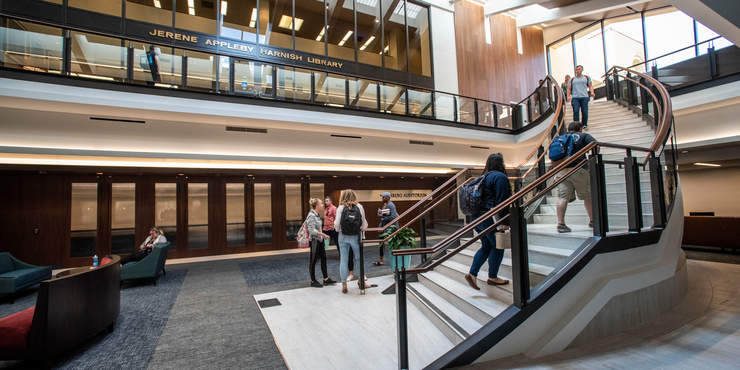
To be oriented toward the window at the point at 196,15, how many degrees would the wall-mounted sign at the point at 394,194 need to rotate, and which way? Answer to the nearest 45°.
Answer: approximately 90° to its right

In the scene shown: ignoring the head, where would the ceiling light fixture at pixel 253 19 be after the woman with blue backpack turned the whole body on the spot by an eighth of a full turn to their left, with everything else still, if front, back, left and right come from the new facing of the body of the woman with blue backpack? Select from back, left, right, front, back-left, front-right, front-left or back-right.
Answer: front-left

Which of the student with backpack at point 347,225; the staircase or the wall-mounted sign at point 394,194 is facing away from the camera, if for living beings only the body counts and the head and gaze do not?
the student with backpack

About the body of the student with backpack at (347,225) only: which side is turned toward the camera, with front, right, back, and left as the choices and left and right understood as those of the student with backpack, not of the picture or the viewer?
back

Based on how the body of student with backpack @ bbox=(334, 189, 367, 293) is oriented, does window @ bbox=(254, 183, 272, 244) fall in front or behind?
in front

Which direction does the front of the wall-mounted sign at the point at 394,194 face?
toward the camera

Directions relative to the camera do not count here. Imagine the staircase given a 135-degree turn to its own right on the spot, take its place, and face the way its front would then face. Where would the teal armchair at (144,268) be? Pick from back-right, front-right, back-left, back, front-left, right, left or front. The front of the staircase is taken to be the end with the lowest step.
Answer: left

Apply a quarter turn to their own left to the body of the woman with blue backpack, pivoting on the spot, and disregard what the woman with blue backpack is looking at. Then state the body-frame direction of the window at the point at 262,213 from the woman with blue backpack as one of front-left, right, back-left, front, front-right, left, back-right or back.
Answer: front

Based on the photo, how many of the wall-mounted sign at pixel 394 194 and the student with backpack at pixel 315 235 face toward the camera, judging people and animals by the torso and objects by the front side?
1

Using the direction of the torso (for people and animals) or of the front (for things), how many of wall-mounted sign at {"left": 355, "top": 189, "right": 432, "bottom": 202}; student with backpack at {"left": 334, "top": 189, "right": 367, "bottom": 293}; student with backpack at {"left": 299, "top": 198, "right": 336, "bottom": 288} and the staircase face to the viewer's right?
1

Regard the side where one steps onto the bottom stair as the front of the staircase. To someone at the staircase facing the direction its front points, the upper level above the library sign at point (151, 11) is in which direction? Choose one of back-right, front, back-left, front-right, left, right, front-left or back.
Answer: front-right

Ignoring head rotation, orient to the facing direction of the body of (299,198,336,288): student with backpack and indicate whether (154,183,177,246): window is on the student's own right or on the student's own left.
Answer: on the student's own left

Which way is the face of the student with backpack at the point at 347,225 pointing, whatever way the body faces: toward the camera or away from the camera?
away from the camera

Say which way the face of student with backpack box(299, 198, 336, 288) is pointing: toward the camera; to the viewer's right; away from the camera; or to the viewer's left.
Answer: to the viewer's right

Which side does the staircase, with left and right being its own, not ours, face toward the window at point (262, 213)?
right

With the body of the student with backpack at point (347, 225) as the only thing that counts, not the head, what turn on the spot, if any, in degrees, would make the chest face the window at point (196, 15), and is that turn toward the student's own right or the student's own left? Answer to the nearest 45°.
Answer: approximately 45° to the student's own left
